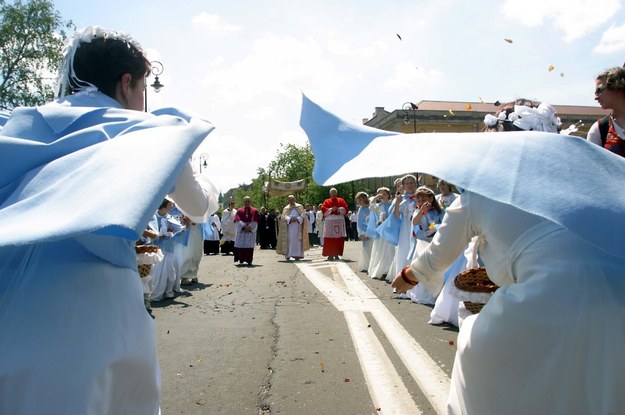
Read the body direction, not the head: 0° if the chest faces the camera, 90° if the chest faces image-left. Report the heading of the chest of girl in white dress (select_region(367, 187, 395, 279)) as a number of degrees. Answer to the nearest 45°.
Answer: approximately 45°
